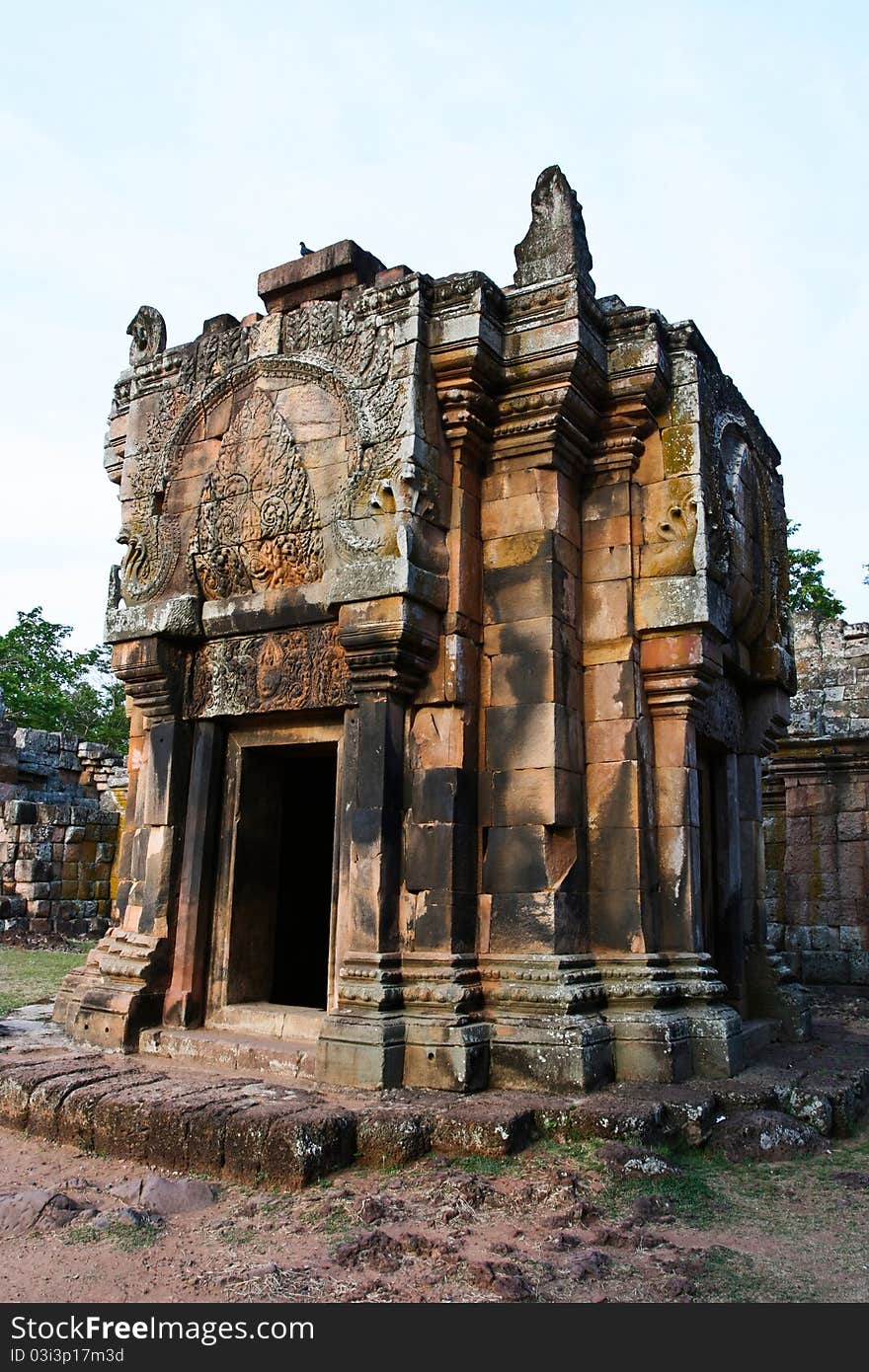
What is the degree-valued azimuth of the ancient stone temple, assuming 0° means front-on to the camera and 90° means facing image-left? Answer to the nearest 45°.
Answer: approximately 45°

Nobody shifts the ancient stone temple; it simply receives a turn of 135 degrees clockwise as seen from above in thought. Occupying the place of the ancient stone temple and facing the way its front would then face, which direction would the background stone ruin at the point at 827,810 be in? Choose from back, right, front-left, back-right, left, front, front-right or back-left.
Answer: front-right

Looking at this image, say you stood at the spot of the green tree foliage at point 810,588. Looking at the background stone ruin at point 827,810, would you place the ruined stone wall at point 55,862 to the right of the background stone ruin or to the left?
right

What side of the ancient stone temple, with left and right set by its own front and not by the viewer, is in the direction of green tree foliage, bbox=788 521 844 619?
back

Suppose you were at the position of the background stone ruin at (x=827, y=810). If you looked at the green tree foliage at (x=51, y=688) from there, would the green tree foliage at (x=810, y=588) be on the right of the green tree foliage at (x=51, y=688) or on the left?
right

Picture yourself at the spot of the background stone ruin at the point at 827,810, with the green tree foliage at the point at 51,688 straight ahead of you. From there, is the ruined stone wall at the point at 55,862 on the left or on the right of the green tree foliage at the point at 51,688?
left

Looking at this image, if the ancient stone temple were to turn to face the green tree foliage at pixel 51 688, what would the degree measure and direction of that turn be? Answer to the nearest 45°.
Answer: approximately 90° to its right

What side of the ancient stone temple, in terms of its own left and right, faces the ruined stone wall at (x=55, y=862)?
right
